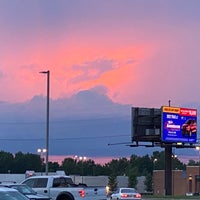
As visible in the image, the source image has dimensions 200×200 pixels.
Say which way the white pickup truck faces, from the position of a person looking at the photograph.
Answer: facing away from the viewer and to the left of the viewer

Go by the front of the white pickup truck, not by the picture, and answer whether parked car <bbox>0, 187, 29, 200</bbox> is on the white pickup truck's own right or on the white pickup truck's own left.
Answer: on the white pickup truck's own left
